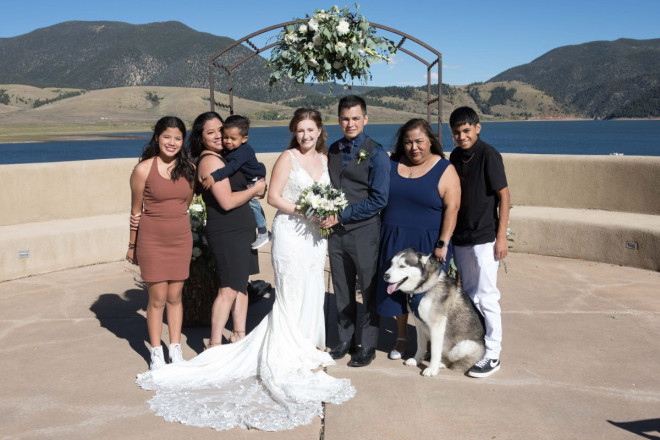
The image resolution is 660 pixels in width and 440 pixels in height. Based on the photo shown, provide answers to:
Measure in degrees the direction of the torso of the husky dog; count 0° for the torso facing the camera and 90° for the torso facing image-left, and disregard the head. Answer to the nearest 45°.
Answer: approximately 45°

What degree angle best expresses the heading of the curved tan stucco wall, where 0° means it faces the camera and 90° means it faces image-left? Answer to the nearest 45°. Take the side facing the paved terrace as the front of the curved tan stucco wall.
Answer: approximately 0°

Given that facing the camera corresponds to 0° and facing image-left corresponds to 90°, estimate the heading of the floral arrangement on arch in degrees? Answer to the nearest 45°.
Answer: approximately 0°

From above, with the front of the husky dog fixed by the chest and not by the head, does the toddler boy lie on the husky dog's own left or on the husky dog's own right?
on the husky dog's own right

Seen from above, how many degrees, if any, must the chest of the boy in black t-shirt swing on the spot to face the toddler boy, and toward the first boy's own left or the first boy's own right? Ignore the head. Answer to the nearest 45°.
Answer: approximately 45° to the first boy's own right

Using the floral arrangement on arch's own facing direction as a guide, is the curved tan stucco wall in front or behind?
behind
